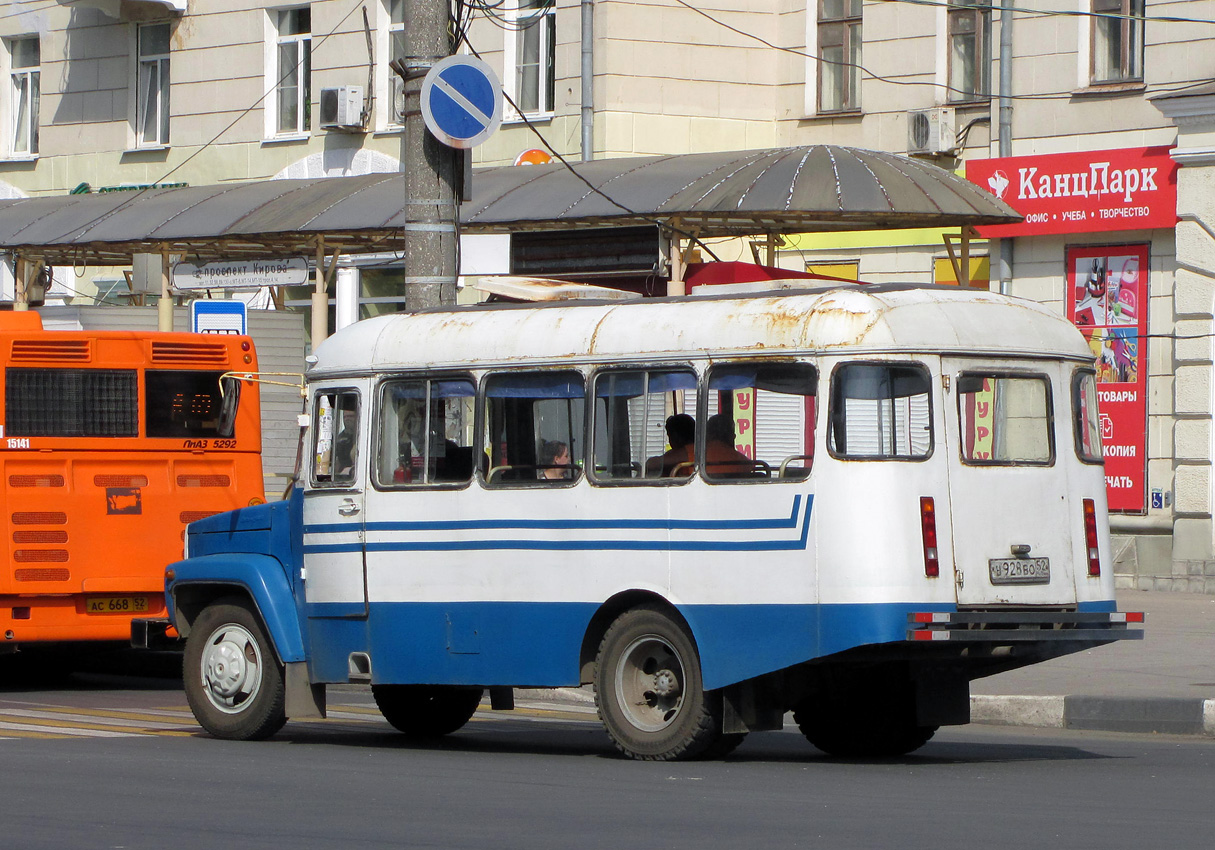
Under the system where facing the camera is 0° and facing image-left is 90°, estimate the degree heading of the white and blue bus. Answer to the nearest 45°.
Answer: approximately 135°

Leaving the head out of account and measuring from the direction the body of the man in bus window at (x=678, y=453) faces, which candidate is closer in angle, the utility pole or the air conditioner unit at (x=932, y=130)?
the utility pole

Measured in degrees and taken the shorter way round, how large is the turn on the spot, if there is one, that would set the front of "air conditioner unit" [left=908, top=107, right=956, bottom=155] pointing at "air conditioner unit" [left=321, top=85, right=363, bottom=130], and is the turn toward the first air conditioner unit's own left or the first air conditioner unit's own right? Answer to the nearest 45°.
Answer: approximately 45° to the first air conditioner unit's own right

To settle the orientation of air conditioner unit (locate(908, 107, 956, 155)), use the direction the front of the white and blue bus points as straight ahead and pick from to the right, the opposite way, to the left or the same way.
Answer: to the left

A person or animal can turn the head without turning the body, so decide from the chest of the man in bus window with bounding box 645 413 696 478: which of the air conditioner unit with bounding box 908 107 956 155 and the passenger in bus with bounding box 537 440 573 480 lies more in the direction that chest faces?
the passenger in bus

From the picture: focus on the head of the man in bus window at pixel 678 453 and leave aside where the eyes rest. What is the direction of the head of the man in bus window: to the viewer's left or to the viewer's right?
to the viewer's left

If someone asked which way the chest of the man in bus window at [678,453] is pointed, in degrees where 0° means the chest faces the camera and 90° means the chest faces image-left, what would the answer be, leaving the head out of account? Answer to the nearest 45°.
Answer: approximately 135°

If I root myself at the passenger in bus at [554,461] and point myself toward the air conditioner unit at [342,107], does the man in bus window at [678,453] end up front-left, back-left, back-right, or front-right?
back-right

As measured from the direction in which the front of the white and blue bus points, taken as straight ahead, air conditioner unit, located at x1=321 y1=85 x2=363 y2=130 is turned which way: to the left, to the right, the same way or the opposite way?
to the left
